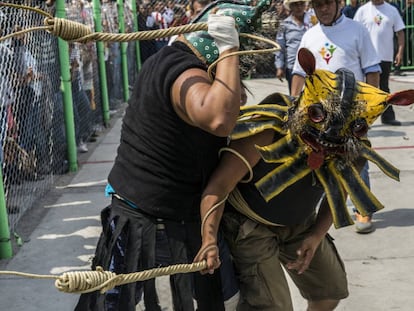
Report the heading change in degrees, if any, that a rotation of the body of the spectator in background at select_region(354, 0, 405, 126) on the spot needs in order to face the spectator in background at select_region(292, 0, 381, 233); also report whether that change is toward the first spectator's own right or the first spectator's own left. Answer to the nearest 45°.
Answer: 0° — they already face them

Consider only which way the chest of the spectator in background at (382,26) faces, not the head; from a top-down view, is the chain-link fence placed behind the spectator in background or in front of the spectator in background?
in front

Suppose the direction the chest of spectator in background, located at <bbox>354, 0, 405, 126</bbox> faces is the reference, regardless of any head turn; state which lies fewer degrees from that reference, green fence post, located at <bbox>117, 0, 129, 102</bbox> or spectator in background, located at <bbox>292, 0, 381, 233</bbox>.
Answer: the spectator in background

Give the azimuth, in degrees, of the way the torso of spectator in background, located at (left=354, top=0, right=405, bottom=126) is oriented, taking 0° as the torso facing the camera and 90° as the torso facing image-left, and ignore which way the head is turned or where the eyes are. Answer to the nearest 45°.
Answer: approximately 0°

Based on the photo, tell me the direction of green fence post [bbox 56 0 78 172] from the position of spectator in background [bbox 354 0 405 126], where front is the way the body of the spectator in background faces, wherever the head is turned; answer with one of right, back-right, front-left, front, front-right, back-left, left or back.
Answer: front-right

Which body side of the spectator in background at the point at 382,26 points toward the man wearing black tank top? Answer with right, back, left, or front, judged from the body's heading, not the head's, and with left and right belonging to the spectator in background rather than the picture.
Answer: front

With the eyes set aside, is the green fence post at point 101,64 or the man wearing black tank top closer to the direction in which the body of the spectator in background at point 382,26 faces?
the man wearing black tank top

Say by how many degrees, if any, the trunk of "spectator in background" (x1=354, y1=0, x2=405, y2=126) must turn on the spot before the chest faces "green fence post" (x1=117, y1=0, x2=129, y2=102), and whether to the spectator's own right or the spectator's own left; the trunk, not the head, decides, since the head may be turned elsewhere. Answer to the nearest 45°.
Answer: approximately 135° to the spectator's own right

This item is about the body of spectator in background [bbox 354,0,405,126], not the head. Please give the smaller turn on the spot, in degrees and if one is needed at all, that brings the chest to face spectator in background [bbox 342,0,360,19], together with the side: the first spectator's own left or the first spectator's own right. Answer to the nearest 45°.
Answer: approximately 180°

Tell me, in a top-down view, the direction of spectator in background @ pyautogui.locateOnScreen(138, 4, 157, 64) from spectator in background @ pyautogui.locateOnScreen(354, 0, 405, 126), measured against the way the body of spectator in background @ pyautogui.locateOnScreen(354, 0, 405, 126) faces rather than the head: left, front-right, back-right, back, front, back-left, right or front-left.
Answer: back-right

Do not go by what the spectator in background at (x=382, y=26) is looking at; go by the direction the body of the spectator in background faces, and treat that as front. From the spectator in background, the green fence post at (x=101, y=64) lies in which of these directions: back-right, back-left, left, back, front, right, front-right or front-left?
right
